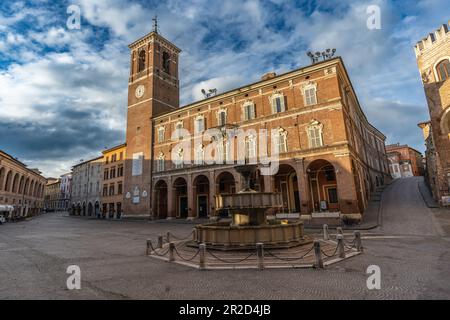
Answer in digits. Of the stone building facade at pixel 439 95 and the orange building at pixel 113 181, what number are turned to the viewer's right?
0

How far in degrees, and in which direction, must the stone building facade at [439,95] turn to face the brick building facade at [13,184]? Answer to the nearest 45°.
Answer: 0° — it already faces it

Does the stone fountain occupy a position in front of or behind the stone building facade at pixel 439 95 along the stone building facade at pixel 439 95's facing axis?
in front

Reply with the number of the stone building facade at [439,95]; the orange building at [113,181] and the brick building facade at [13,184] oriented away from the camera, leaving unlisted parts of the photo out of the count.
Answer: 0

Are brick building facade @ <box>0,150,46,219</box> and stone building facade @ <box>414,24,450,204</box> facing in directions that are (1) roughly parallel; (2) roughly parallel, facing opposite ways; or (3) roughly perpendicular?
roughly parallel, facing opposite ways

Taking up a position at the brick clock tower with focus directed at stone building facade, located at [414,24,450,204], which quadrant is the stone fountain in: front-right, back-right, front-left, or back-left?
front-right

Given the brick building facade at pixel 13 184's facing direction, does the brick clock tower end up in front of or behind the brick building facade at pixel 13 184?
in front

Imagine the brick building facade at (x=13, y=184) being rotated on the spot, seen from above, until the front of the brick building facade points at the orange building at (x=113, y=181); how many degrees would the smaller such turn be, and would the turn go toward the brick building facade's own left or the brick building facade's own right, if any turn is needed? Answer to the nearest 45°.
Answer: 0° — it already faces it

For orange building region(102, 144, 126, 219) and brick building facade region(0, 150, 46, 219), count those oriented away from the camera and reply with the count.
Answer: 0

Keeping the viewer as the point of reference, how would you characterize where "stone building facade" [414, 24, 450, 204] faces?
facing the viewer and to the left of the viewer

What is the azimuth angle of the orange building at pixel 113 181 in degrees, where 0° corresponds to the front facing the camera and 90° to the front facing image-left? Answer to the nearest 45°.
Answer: approximately 45°

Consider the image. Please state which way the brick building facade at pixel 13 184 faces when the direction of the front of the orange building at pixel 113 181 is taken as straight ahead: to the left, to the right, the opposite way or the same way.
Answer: to the left
